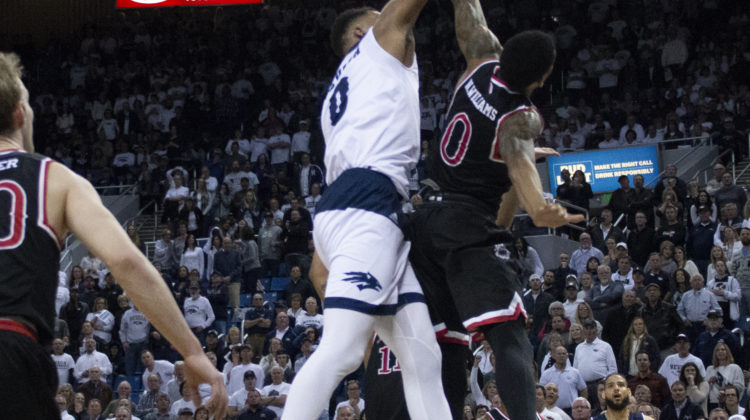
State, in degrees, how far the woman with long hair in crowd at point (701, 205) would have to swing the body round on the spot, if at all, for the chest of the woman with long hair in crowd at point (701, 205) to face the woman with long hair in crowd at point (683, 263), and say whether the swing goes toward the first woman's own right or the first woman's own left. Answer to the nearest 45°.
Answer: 0° — they already face them

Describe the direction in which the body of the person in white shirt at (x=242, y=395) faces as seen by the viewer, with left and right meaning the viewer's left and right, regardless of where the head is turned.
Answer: facing the viewer and to the right of the viewer

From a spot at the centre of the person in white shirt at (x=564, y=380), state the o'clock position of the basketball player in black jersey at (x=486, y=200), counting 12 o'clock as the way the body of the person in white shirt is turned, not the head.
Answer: The basketball player in black jersey is roughly at 12 o'clock from the person in white shirt.

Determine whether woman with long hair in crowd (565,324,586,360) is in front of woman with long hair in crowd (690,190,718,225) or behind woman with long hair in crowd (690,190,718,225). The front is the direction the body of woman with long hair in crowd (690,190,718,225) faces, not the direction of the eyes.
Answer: in front

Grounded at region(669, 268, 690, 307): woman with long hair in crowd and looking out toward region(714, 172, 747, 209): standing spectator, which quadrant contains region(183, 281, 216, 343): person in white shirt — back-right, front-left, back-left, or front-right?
back-left

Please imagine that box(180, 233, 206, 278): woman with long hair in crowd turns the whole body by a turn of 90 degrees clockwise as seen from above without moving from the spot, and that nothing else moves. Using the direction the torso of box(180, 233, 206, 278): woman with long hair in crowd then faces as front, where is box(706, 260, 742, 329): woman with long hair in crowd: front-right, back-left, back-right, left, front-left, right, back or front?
back-left

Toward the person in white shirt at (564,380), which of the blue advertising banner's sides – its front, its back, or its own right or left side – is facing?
front

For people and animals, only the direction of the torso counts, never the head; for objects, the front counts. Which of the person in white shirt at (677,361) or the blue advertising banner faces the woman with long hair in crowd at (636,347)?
the blue advertising banner

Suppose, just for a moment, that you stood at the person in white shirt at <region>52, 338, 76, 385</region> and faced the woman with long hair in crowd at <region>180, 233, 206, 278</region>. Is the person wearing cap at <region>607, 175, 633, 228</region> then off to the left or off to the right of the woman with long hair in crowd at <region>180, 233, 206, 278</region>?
right

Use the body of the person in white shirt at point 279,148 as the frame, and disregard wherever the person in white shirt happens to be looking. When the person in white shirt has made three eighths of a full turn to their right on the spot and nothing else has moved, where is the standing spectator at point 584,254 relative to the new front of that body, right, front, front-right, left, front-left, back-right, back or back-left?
back

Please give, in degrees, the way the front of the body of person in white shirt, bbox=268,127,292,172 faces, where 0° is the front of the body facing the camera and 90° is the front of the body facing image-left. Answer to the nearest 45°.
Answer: approximately 0°
